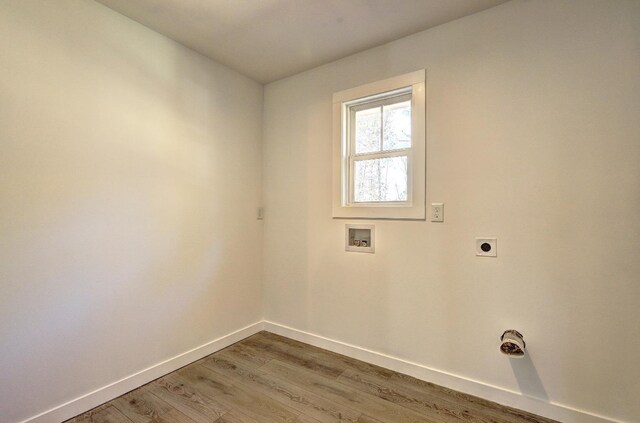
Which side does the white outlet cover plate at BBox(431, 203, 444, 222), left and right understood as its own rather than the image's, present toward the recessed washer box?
right

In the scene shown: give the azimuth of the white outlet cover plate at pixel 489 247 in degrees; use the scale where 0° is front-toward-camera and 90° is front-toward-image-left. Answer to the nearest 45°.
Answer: approximately 0°

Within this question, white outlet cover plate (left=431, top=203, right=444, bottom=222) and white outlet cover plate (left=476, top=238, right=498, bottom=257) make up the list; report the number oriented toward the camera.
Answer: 2

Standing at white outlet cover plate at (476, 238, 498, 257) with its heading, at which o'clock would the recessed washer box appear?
The recessed washer box is roughly at 3 o'clock from the white outlet cover plate.

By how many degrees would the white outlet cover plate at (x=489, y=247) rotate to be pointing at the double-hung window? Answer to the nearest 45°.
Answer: approximately 90° to its right

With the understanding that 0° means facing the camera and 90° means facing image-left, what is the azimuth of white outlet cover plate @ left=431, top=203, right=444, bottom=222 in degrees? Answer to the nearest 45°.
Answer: approximately 0°
